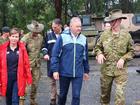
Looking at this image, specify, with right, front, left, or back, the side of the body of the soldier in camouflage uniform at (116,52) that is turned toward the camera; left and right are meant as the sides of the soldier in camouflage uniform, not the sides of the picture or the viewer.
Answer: front

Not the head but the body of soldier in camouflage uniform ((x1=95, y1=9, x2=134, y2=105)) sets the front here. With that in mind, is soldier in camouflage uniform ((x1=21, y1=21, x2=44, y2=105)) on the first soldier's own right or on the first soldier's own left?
on the first soldier's own right

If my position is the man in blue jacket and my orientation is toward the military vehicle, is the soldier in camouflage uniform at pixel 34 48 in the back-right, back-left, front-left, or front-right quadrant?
front-left

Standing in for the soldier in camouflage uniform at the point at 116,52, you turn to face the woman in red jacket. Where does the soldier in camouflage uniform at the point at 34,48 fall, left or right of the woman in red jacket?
right

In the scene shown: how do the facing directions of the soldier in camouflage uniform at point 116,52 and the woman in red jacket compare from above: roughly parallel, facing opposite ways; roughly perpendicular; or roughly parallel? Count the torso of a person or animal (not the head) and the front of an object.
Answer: roughly parallel

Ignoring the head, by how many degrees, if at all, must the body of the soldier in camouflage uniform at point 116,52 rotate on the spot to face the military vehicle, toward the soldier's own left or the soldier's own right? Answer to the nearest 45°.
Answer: approximately 180°

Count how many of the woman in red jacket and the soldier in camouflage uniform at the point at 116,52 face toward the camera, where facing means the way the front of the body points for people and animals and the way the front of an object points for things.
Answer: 2

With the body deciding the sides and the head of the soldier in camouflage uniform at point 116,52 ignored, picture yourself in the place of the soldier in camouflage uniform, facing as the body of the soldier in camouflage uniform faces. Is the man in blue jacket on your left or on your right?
on your right

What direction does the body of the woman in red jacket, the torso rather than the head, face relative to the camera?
toward the camera
